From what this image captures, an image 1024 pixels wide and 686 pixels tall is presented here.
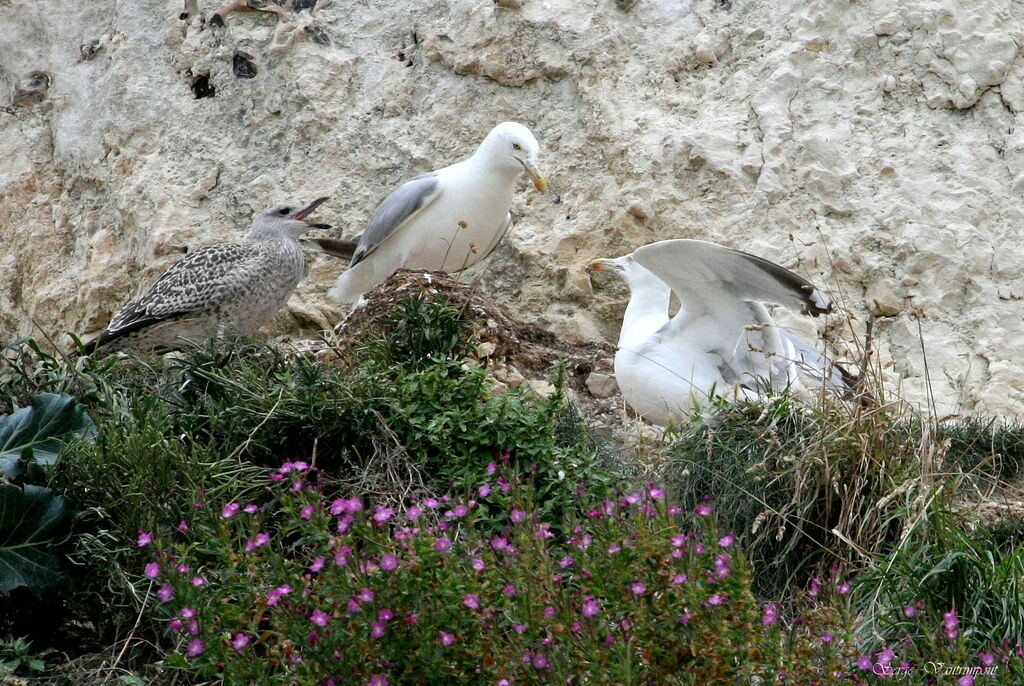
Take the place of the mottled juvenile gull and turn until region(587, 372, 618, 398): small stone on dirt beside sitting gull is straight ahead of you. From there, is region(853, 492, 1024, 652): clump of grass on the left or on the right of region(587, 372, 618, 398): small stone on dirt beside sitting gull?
right

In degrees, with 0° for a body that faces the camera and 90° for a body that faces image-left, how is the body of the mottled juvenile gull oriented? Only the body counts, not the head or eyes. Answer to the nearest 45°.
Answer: approximately 270°

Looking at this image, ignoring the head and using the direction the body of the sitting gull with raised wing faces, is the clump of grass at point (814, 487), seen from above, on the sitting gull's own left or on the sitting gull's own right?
on the sitting gull's own left

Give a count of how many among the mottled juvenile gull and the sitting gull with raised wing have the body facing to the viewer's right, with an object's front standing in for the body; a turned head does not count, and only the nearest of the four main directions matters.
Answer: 1

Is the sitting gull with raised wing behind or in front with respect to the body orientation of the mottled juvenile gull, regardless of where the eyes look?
in front

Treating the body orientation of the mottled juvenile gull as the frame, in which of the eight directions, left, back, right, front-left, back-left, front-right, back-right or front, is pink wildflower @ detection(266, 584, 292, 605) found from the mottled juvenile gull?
right

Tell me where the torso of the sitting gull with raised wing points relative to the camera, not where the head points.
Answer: to the viewer's left

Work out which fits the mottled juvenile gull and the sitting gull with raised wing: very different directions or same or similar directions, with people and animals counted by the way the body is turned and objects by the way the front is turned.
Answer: very different directions

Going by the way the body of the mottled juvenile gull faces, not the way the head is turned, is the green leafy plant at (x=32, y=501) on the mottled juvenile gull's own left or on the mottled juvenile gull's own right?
on the mottled juvenile gull's own right

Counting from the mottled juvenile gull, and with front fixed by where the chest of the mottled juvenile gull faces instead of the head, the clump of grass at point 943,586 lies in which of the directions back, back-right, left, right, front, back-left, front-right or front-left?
front-right

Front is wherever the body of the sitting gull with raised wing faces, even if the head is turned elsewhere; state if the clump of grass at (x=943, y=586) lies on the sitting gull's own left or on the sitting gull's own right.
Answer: on the sitting gull's own left

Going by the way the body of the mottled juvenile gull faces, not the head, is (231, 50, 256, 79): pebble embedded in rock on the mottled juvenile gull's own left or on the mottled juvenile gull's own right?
on the mottled juvenile gull's own left
